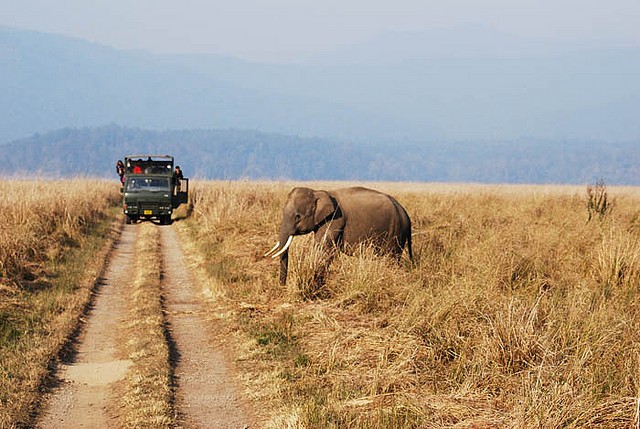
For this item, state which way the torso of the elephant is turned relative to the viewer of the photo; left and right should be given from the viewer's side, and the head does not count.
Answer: facing to the left of the viewer

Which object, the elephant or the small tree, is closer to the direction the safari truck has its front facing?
the elephant

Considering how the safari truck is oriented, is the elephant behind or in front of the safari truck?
in front

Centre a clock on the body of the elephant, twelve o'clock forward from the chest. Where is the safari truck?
The safari truck is roughly at 2 o'clock from the elephant.

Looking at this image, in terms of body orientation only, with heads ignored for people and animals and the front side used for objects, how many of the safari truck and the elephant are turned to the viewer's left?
1

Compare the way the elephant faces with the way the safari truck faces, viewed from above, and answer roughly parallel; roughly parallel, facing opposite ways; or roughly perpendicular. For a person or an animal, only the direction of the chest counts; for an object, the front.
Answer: roughly perpendicular

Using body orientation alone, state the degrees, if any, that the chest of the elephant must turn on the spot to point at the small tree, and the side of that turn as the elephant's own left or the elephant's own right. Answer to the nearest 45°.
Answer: approximately 135° to the elephant's own right

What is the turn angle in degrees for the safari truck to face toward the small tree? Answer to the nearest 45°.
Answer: approximately 45° to its left

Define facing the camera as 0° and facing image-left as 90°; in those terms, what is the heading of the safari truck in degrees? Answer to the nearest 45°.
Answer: approximately 0°
